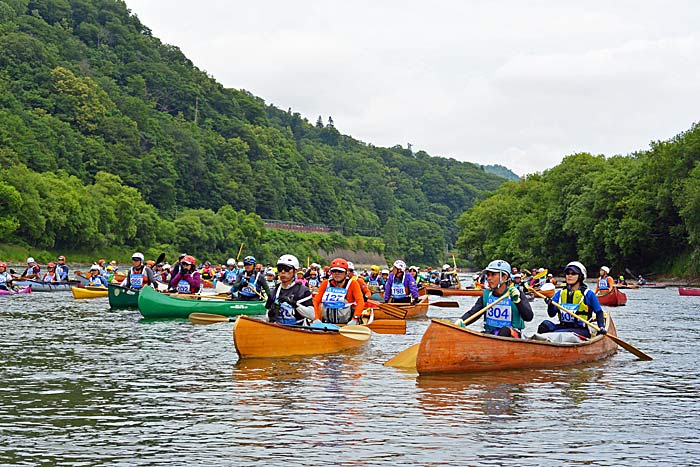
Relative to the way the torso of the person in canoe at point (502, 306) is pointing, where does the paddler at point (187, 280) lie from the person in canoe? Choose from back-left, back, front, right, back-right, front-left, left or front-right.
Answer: right

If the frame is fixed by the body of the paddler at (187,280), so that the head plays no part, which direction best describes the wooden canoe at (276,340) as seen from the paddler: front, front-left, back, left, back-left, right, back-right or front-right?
front-left

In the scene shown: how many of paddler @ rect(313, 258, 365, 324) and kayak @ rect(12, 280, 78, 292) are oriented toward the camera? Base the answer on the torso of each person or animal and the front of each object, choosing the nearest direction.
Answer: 1

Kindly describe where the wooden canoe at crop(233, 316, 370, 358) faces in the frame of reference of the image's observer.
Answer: facing the viewer and to the left of the viewer

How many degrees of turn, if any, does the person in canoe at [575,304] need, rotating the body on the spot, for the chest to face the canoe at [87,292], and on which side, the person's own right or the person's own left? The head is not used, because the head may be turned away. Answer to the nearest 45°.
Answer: approximately 90° to the person's own right

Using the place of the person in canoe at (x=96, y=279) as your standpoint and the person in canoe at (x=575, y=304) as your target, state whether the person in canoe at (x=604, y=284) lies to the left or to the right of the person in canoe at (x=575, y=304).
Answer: left

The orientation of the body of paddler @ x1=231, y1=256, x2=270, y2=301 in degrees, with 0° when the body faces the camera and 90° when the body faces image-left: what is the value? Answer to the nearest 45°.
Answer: approximately 45°

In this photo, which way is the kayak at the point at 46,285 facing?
to the viewer's left

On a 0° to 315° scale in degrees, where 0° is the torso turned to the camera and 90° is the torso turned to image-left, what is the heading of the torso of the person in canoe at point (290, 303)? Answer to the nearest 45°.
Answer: approximately 45°

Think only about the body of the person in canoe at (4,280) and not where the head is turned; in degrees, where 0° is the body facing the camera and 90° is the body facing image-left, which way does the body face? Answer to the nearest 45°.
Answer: approximately 45°

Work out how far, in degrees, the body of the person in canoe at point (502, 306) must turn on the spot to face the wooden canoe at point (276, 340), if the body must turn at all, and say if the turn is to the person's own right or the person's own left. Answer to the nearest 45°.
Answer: approximately 45° to the person's own right

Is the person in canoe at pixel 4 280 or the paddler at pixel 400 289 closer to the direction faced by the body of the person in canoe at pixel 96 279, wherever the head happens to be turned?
the person in canoe
